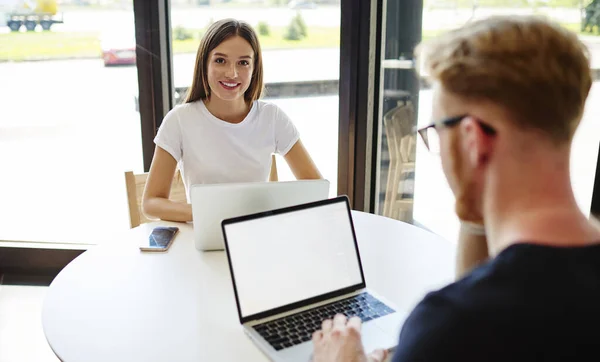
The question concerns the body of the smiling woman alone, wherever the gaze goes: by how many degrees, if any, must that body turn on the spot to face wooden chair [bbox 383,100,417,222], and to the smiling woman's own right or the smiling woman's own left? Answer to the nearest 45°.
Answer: approximately 135° to the smiling woman's own left

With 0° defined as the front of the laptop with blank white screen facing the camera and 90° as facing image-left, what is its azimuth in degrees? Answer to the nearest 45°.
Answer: approximately 315°

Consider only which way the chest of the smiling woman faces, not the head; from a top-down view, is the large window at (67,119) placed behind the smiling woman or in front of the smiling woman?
behind

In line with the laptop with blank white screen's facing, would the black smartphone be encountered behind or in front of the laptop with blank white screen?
behind

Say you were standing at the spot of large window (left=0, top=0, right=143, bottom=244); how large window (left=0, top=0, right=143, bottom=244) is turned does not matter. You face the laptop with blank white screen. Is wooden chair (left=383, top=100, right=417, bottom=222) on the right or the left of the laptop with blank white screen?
left

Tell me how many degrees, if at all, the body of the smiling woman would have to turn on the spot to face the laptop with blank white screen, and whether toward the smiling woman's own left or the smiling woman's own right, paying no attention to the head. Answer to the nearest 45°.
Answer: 0° — they already face it

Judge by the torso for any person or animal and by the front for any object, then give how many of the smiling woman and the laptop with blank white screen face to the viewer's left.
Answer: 0

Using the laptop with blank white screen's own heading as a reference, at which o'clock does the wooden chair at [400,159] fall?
The wooden chair is roughly at 8 o'clock from the laptop with blank white screen.

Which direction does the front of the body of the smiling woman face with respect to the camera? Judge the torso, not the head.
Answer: toward the camera
